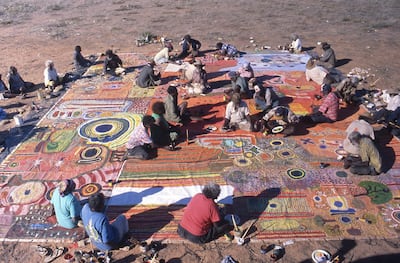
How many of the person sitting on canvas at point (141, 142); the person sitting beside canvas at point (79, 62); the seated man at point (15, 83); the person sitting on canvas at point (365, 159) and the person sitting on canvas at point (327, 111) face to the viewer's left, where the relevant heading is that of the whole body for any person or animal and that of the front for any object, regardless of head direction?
2

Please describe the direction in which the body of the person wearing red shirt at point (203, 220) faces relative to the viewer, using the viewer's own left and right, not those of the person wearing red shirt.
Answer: facing away from the viewer and to the right of the viewer

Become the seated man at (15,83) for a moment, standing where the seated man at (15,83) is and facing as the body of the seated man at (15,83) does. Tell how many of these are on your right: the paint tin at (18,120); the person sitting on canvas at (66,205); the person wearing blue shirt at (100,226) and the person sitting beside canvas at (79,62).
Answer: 3

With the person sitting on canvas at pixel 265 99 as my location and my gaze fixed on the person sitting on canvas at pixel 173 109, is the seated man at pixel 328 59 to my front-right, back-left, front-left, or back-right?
back-right

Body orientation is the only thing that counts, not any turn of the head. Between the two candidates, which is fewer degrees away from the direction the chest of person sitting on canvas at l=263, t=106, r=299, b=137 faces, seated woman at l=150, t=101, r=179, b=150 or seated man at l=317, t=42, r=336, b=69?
the seated woman

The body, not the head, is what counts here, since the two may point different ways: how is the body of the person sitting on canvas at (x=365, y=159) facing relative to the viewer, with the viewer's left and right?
facing to the left of the viewer

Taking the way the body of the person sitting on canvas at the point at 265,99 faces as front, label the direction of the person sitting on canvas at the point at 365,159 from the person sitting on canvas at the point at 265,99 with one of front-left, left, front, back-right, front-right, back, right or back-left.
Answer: left

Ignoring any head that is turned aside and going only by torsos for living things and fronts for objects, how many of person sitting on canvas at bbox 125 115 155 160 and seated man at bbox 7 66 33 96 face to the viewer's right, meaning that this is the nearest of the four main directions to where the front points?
2

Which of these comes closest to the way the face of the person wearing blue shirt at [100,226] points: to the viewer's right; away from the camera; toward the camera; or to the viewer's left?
away from the camera

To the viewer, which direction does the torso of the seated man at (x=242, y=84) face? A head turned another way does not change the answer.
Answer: to the viewer's left

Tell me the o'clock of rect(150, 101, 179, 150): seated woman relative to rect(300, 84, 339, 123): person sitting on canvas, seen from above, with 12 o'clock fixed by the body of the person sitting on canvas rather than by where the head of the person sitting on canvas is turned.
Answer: The seated woman is roughly at 11 o'clock from the person sitting on canvas.

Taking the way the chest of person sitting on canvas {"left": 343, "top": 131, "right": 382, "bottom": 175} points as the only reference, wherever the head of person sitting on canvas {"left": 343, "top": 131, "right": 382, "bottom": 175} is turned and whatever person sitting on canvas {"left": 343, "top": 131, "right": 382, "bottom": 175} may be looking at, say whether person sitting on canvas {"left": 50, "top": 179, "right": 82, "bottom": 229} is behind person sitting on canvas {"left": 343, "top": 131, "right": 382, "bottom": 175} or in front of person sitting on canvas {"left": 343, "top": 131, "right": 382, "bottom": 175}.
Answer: in front
